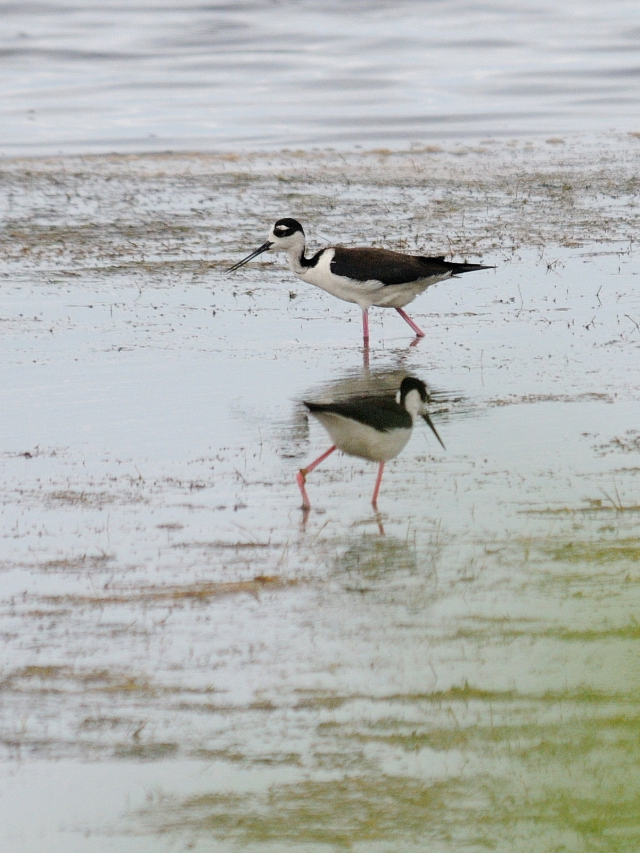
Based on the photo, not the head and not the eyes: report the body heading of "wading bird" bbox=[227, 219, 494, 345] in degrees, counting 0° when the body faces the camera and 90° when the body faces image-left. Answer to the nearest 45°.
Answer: approximately 90°
